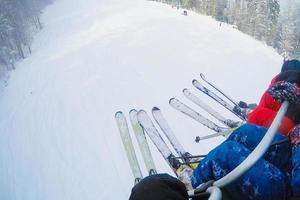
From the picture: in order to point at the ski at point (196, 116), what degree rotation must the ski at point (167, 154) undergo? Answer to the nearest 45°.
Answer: approximately 90° to its right

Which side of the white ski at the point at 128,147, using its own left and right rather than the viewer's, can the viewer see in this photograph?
back

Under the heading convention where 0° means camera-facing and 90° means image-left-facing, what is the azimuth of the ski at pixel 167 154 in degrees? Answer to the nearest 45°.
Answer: approximately 135°

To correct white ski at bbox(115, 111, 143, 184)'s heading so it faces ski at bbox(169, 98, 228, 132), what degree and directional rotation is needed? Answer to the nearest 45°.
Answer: approximately 90° to its right
